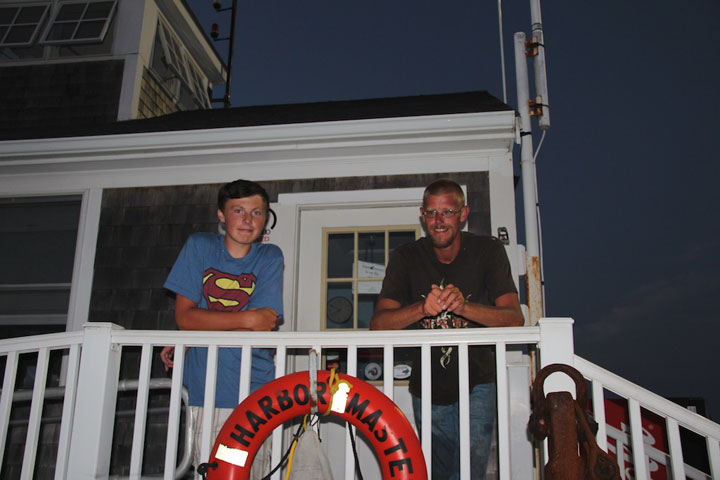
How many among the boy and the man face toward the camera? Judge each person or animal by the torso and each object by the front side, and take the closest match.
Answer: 2

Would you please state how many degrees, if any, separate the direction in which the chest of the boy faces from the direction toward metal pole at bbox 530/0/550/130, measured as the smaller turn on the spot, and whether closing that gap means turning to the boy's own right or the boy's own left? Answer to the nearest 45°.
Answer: approximately 90° to the boy's own left

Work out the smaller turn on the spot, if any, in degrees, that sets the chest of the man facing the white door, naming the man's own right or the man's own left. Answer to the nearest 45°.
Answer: approximately 135° to the man's own right

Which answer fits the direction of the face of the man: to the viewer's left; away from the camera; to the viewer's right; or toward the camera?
toward the camera

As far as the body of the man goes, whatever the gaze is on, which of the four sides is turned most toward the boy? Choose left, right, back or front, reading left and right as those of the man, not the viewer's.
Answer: right

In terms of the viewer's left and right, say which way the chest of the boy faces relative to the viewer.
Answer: facing the viewer

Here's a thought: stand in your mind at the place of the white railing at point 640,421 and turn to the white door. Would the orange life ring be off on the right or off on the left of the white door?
left

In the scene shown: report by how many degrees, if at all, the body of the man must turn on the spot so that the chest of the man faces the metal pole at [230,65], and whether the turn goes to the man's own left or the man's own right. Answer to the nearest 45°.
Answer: approximately 135° to the man's own right

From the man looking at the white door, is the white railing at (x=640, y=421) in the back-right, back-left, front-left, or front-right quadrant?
back-right

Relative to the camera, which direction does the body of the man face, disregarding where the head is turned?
toward the camera

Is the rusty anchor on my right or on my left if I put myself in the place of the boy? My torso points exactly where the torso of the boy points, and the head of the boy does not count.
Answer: on my left

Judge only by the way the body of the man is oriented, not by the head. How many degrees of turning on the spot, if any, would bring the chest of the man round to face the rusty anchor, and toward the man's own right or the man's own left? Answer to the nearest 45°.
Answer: approximately 45° to the man's own left
